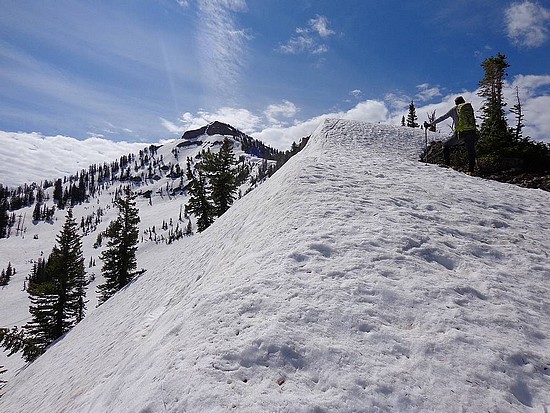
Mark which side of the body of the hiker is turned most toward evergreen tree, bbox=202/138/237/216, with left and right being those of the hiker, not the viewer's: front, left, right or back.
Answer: front

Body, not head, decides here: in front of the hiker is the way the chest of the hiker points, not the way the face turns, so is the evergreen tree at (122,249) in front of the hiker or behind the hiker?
in front

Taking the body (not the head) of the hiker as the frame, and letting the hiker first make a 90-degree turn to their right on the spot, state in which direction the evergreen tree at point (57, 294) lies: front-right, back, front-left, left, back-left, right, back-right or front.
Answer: back-left

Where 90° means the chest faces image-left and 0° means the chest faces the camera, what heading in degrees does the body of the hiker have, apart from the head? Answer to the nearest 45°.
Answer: approximately 135°

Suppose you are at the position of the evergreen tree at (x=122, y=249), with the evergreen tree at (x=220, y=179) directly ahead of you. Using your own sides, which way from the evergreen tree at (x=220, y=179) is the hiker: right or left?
right

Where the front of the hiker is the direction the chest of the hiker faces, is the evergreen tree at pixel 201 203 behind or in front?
in front
